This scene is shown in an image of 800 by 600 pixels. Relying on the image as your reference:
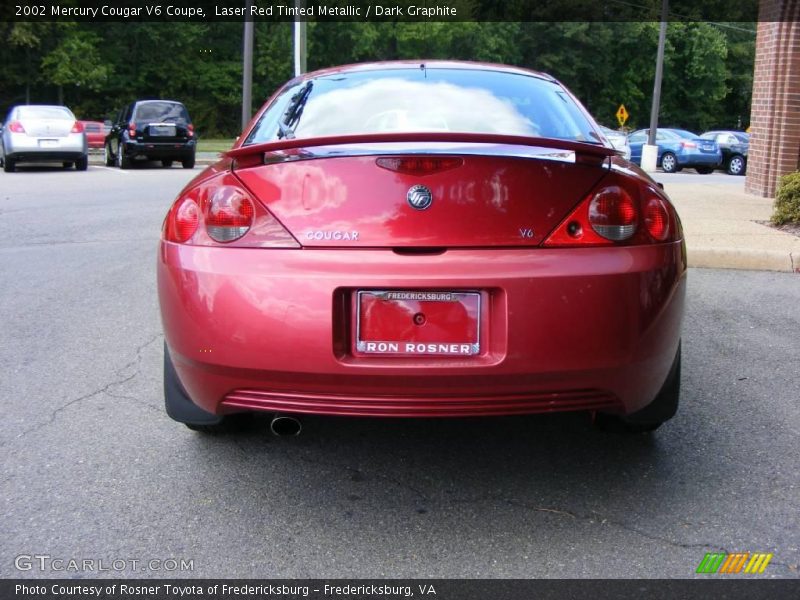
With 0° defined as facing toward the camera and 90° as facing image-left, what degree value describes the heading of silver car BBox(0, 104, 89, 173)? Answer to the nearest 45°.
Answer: approximately 180°

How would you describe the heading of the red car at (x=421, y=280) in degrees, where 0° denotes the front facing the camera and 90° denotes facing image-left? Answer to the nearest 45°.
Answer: approximately 180°

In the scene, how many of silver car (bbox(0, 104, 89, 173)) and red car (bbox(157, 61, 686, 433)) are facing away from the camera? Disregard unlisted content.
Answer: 2

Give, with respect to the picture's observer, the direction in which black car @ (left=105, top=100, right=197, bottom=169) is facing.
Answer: facing away from the viewer

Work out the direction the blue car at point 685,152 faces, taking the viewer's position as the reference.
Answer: facing away from the viewer and to the left of the viewer

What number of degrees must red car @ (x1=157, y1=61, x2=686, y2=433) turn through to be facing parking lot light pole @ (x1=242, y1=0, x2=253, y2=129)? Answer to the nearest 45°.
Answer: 0° — it already faces it
